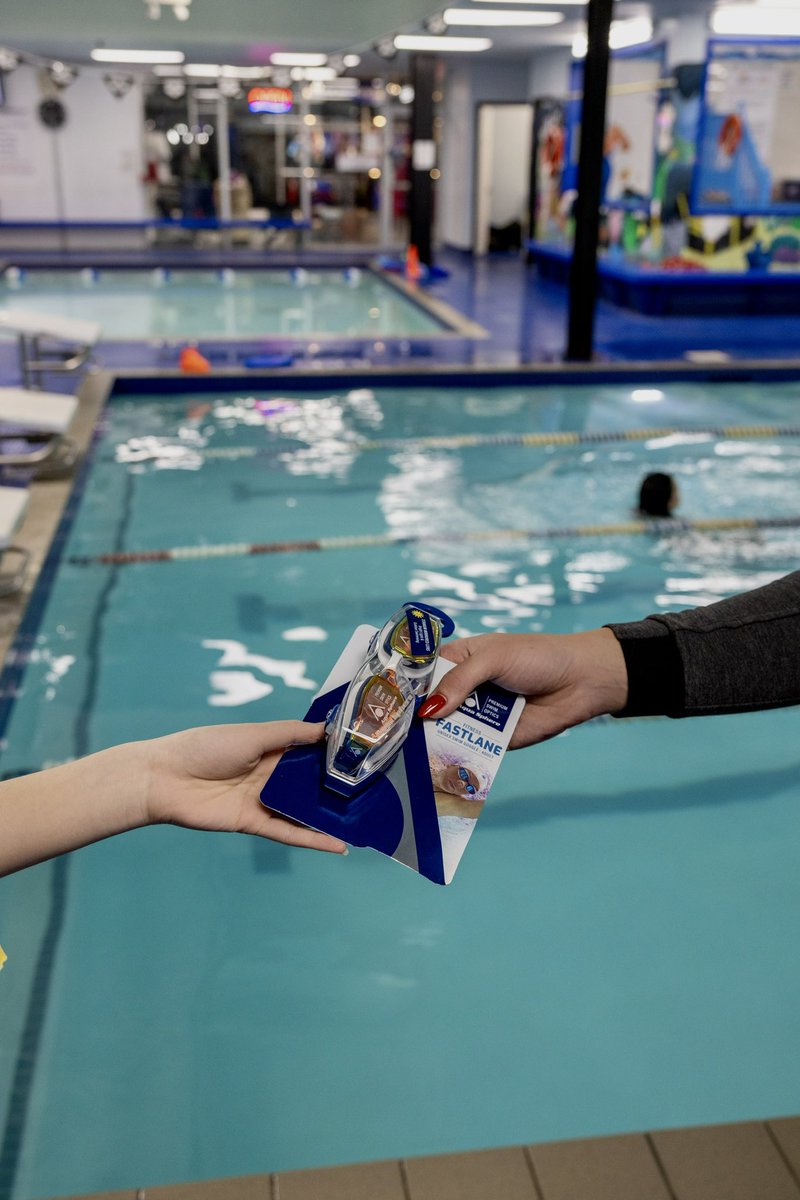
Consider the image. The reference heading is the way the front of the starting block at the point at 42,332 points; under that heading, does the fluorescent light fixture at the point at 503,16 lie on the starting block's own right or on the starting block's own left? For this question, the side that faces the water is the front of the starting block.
on the starting block's own left

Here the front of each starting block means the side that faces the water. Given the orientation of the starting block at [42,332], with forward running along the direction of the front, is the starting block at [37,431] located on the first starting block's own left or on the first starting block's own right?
on the first starting block's own right

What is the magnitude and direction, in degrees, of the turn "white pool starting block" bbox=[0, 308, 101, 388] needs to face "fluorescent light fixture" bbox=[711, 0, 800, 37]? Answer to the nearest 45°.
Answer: approximately 45° to its left

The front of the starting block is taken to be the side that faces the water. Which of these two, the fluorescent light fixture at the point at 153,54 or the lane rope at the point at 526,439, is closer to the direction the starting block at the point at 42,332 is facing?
the lane rope

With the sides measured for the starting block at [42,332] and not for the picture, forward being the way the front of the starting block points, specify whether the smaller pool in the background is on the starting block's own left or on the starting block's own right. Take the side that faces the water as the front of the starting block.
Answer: on the starting block's own left

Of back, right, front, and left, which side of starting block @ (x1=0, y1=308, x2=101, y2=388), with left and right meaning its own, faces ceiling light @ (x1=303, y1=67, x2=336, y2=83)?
left

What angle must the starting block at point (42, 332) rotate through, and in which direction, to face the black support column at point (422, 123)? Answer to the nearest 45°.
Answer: approximately 45° to its left

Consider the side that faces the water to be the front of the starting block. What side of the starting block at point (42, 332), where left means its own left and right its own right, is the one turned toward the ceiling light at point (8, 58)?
left

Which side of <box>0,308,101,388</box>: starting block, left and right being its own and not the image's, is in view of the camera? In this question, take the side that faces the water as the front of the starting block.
right
